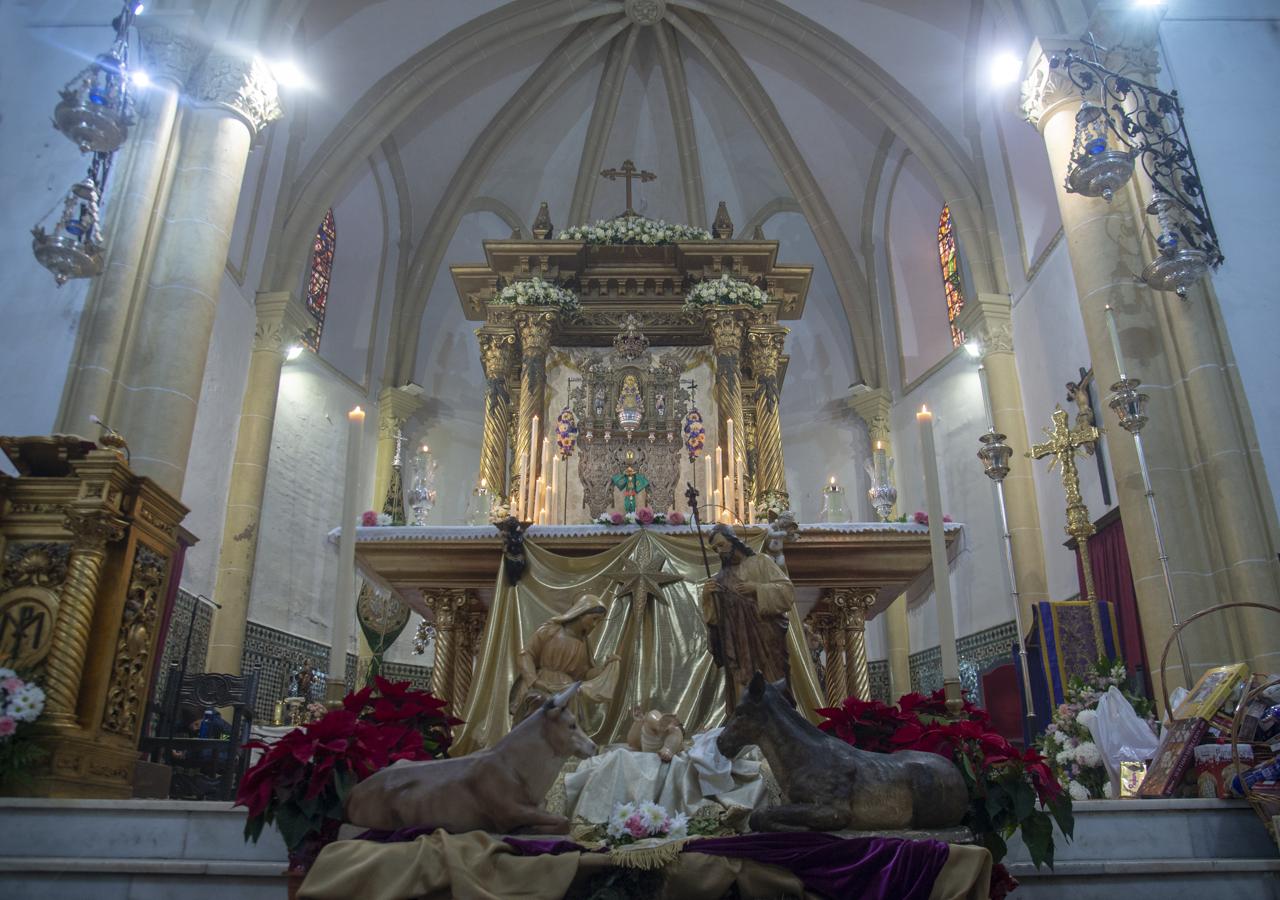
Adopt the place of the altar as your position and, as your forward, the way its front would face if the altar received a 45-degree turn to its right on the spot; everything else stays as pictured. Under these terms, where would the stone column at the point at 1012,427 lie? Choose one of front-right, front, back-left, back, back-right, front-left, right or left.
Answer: back

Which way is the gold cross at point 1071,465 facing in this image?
toward the camera

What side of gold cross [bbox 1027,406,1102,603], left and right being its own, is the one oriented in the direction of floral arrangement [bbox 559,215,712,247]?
right

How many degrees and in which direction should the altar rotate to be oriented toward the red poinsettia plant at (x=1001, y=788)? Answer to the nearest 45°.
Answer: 0° — it already faces it

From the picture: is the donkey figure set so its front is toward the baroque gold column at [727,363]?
no

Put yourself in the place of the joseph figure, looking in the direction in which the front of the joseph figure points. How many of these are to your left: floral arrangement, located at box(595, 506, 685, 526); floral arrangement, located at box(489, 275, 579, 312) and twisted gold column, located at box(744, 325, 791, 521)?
0

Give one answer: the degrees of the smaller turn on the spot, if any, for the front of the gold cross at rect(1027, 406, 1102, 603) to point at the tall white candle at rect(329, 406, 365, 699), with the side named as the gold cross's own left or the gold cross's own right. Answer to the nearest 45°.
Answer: approximately 45° to the gold cross's own right

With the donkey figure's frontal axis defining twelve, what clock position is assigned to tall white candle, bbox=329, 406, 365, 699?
The tall white candle is roughly at 12 o'clock from the donkey figure.

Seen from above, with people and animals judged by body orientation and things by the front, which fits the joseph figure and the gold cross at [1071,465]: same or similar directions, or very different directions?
same or similar directions

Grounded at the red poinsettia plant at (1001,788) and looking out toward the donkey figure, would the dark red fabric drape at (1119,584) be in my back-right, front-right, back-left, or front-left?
back-right

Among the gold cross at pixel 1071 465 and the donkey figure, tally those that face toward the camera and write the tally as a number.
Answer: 1

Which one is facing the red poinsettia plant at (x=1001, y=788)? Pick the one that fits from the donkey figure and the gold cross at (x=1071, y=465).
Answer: the gold cross

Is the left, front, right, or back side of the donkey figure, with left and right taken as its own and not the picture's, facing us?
left
